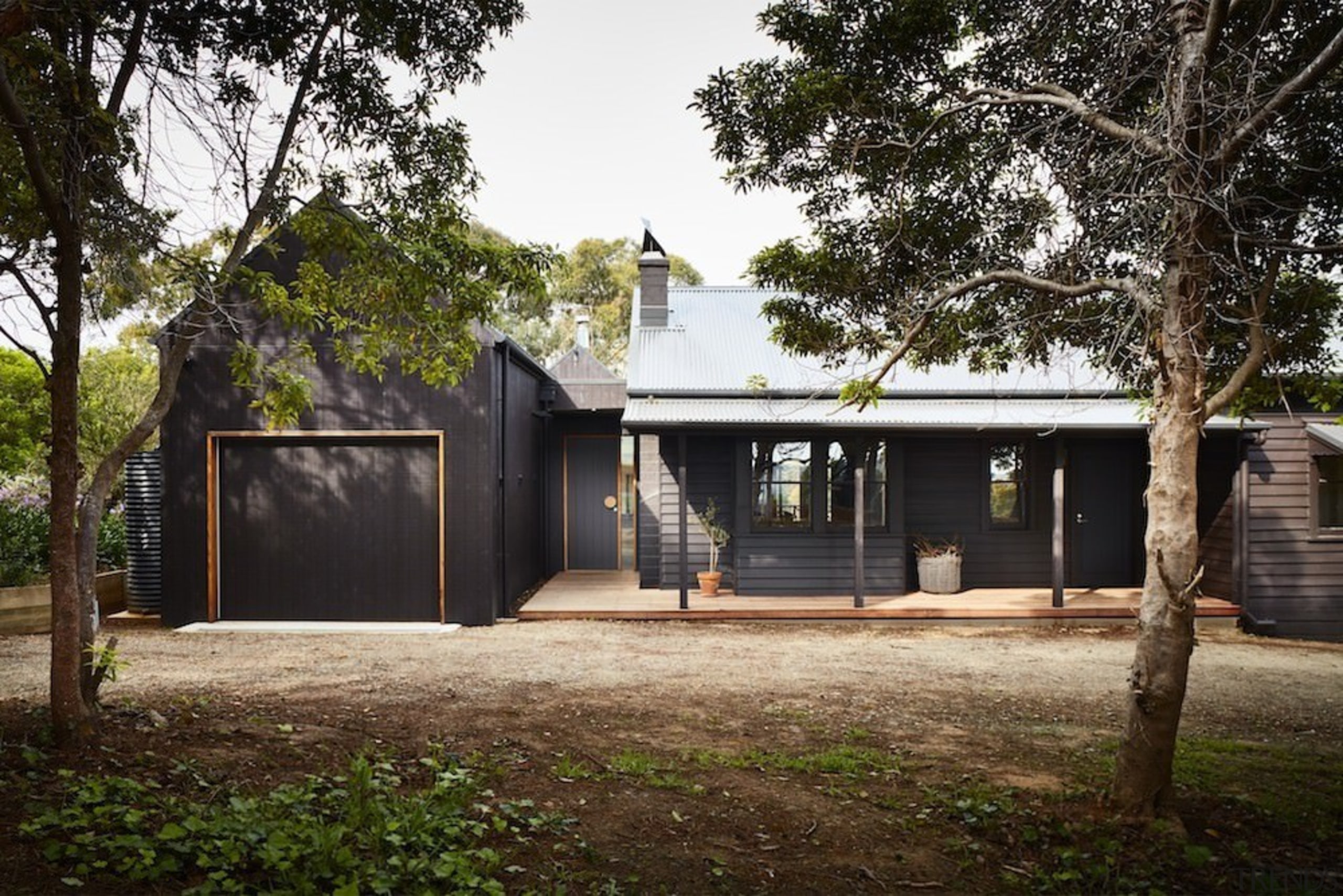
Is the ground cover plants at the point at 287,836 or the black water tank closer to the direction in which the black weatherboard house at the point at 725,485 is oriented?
the ground cover plants

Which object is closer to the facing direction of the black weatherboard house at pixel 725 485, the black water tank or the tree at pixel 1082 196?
the tree

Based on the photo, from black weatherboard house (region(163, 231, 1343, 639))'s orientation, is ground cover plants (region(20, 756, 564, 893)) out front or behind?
out front

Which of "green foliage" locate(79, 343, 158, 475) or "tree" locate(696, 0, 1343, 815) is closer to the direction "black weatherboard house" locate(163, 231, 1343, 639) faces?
the tree

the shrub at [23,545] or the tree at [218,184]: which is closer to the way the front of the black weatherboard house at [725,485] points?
the tree

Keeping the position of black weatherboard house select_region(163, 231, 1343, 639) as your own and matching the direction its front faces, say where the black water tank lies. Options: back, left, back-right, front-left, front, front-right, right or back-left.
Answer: right

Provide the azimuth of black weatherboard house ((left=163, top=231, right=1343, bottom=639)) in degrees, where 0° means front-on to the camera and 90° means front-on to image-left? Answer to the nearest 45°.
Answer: approximately 0°

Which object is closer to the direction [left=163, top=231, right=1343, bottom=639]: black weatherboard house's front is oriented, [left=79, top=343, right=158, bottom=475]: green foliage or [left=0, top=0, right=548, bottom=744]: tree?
the tree

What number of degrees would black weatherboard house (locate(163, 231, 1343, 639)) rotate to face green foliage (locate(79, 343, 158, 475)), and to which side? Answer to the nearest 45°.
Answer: approximately 135° to its right

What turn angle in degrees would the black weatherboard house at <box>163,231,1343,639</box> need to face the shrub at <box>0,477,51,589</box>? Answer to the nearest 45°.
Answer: approximately 90° to its right
